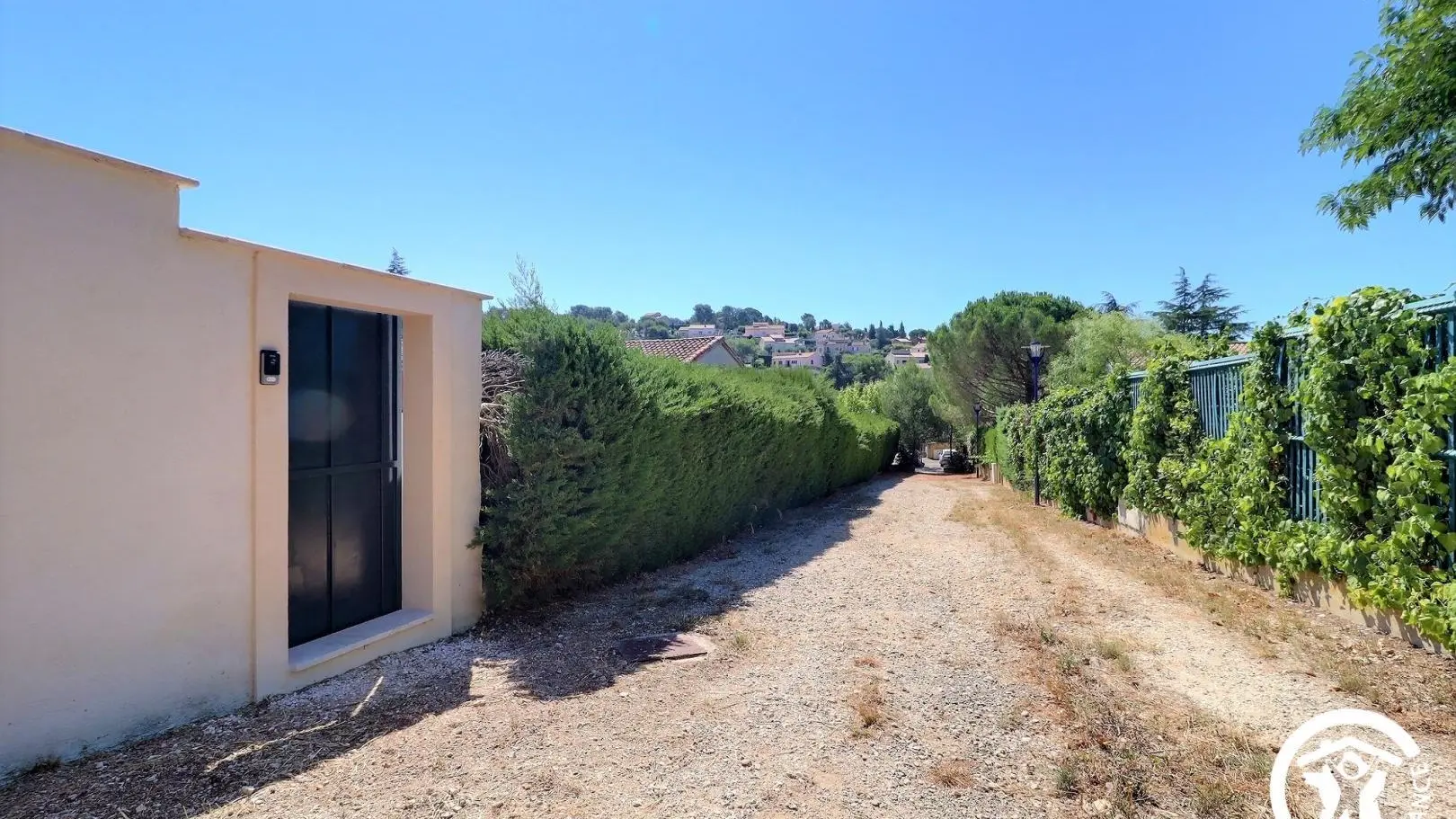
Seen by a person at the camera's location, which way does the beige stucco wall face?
facing the viewer and to the right of the viewer

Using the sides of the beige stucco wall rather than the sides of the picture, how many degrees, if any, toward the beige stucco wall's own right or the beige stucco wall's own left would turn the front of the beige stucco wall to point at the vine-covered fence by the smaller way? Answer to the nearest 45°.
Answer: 0° — it already faces it

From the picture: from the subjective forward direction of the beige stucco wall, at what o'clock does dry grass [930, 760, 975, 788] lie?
The dry grass is roughly at 12 o'clock from the beige stucco wall.

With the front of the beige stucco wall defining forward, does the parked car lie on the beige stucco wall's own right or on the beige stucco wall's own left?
on the beige stucco wall's own left

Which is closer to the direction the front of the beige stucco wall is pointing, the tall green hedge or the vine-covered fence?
the vine-covered fence

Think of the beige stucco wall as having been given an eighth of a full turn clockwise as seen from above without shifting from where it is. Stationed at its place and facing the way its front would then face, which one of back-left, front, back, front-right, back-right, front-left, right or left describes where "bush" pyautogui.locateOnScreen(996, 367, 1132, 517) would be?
left

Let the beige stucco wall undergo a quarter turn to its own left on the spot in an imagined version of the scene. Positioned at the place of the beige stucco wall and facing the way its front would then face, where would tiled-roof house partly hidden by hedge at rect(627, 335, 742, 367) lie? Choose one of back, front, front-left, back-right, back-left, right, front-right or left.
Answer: front
